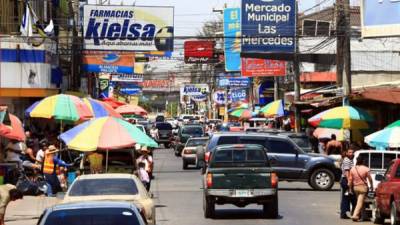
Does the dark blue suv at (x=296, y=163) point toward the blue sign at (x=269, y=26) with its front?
no

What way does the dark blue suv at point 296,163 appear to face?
to the viewer's right

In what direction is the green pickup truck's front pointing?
away from the camera

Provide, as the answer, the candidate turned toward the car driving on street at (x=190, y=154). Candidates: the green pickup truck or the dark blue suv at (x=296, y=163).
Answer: the green pickup truck

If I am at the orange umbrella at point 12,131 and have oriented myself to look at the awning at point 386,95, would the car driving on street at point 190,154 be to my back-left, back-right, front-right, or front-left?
front-left

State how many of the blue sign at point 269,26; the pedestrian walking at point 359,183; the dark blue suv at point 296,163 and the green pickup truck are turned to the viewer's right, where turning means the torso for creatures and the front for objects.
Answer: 1

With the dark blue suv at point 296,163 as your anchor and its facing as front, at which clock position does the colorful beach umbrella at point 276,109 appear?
The colorful beach umbrella is roughly at 9 o'clock from the dark blue suv.

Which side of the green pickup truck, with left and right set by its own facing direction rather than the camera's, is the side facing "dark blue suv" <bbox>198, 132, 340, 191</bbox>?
front

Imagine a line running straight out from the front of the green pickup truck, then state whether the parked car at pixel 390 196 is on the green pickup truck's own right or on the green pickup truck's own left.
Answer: on the green pickup truck's own right

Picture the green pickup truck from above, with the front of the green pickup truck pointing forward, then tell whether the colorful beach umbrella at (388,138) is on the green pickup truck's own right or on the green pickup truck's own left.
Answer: on the green pickup truck's own right

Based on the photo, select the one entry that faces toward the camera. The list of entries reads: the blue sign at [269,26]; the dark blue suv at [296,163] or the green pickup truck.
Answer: the blue sign

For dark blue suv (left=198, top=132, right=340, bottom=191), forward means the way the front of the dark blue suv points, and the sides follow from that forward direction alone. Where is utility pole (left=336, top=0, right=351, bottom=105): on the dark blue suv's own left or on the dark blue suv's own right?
on the dark blue suv's own left

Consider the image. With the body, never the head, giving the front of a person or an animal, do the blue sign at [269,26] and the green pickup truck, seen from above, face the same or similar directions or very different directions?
very different directions

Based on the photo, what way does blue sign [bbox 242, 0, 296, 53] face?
toward the camera

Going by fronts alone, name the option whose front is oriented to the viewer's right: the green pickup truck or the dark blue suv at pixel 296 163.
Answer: the dark blue suv
